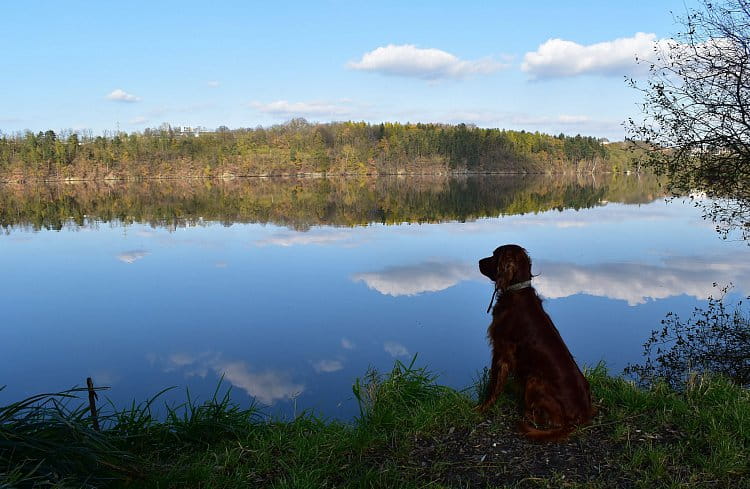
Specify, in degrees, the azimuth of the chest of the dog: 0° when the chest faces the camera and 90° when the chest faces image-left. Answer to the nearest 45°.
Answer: approximately 135°
